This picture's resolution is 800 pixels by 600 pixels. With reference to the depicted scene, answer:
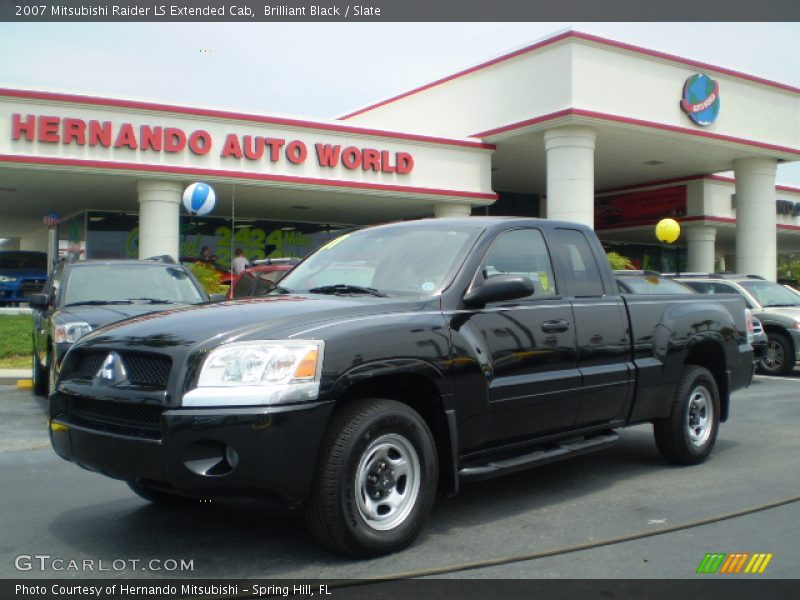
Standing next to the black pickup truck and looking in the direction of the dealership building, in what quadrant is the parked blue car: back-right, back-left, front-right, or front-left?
front-left

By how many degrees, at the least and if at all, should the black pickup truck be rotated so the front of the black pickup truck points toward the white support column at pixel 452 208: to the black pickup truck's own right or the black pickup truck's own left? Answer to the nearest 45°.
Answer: approximately 135° to the black pickup truck's own right

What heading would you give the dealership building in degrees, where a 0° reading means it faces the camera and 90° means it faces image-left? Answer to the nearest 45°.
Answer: approximately 315°

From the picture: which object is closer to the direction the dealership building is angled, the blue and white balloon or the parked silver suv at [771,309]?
the parked silver suv

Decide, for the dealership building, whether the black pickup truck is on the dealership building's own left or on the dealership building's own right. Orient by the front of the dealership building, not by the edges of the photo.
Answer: on the dealership building's own right

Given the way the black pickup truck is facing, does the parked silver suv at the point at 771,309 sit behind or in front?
behind

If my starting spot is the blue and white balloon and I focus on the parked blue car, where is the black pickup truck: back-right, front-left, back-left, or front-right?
back-left

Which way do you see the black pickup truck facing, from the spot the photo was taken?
facing the viewer and to the left of the viewer

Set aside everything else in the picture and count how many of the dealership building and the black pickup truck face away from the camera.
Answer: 0

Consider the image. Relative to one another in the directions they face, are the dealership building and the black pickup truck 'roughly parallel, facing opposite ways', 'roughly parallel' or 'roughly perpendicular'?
roughly perpendicular

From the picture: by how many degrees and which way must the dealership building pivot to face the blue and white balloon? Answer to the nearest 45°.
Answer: approximately 90° to its right

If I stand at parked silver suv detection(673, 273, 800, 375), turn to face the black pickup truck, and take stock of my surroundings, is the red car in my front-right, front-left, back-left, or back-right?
front-right

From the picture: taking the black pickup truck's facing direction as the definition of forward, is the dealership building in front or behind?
behind

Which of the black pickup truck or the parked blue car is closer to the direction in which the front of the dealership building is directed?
the black pickup truck
